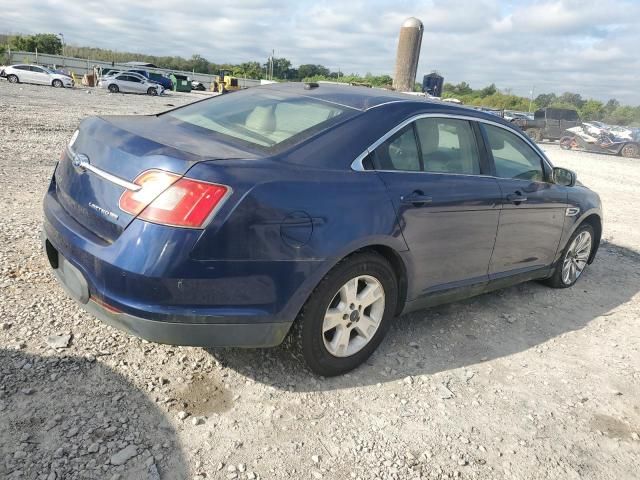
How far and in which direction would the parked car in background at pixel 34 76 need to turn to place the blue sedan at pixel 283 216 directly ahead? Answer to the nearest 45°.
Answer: approximately 90° to its right

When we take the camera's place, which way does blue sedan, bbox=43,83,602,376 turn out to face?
facing away from the viewer and to the right of the viewer

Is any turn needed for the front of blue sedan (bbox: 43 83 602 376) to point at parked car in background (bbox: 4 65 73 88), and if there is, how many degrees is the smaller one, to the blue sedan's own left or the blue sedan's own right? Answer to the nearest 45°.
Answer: approximately 90° to the blue sedan's own left

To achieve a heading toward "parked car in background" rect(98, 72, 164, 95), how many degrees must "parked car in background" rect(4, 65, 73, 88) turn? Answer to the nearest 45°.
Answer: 0° — it already faces it

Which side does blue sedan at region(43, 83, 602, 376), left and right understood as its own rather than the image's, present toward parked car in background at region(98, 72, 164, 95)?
left

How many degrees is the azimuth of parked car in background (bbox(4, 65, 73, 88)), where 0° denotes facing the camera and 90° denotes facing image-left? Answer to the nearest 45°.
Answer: approximately 270°

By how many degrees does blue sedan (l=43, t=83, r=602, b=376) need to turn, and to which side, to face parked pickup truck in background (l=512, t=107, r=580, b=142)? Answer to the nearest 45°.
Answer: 0° — it already faces it
